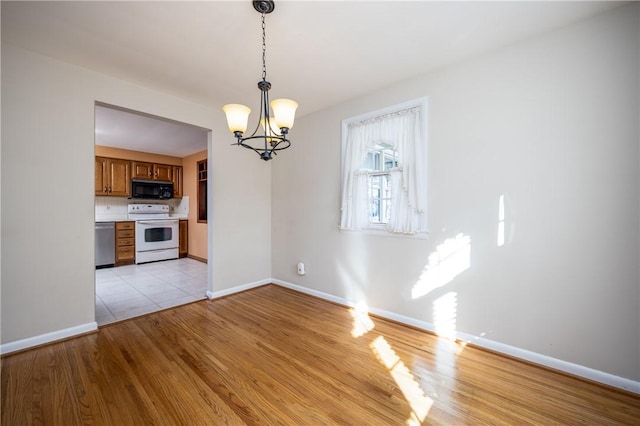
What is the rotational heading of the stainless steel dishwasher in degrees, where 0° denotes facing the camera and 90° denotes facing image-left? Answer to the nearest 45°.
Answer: approximately 0°

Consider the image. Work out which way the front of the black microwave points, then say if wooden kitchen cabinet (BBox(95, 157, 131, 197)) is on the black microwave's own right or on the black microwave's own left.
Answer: on the black microwave's own right

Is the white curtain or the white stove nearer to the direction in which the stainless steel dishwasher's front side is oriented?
the white curtain

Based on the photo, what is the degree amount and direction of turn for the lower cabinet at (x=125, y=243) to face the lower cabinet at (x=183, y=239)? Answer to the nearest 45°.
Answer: approximately 90° to its left

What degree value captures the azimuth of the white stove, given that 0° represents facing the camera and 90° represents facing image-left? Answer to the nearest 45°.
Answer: approximately 0°
